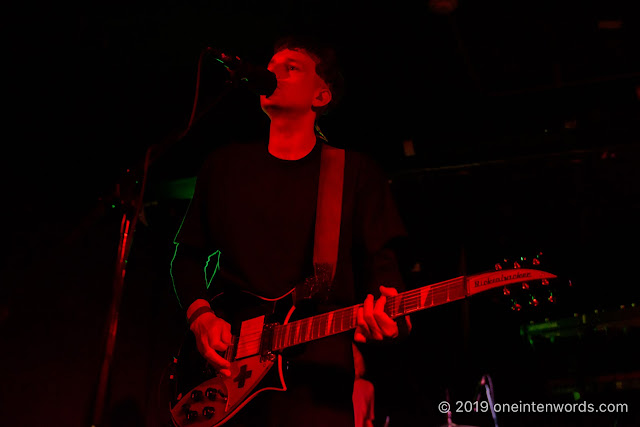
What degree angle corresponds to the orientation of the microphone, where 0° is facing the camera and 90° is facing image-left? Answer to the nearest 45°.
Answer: approximately 270°
